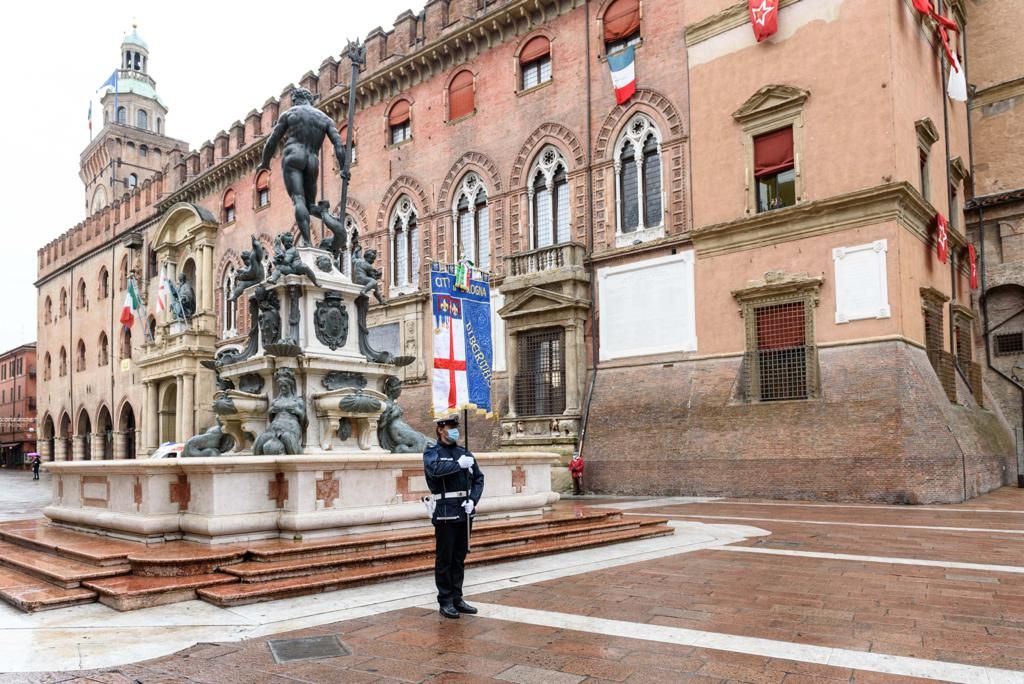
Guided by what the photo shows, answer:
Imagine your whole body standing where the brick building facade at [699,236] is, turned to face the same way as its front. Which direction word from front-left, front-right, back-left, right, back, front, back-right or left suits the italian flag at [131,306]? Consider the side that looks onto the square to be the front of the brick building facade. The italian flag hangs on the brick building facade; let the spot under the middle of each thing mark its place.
right

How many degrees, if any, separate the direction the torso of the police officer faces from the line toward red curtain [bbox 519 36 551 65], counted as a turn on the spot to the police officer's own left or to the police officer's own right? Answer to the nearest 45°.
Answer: approximately 135° to the police officer's own left

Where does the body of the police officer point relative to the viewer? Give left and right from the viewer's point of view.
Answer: facing the viewer and to the right of the viewer

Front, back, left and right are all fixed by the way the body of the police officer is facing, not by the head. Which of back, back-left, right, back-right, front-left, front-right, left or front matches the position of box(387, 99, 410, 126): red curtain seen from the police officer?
back-left

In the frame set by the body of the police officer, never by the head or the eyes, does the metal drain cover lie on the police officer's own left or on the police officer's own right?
on the police officer's own right

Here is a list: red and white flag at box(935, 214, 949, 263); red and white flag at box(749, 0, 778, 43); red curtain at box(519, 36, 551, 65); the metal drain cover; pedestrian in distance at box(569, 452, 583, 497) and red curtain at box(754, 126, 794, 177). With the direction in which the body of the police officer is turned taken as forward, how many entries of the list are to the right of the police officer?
1

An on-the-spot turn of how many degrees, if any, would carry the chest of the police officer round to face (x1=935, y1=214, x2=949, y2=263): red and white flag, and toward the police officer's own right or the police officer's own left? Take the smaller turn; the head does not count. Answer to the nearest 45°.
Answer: approximately 90° to the police officer's own left

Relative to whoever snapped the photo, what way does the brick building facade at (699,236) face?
facing the viewer and to the left of the viewer

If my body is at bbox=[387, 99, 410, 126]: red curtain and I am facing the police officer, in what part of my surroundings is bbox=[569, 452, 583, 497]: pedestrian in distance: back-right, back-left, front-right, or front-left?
front-left

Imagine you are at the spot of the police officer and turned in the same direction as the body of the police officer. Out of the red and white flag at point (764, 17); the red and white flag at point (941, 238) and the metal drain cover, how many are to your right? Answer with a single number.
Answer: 1

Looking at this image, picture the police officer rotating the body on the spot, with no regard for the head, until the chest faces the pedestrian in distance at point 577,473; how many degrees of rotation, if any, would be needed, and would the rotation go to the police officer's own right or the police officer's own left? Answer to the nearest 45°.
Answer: approximately 135° to the police officer's own left
